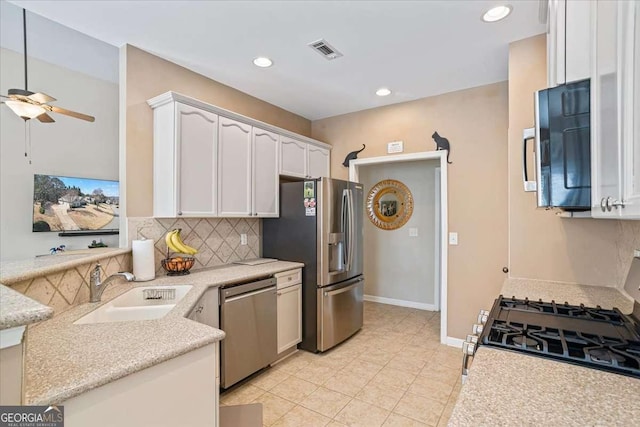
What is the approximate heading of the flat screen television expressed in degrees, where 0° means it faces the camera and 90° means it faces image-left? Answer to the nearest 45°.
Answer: approximately 315°

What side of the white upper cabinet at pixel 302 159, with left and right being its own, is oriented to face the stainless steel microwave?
front

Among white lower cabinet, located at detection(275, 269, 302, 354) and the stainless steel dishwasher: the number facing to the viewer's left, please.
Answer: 0

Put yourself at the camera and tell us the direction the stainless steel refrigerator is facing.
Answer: facing the viewer and to the right of the viewer

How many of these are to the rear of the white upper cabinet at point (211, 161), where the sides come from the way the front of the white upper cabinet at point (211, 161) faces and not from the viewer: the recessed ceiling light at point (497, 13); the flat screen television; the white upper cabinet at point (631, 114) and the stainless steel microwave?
1

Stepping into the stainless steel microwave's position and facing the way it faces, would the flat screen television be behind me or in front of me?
in front

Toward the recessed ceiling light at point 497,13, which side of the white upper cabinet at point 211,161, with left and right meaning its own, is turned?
front

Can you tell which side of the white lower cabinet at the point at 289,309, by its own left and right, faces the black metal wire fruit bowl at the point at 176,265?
right

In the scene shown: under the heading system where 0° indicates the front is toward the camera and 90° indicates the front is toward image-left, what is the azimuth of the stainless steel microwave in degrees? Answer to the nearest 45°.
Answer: approximately 90°
